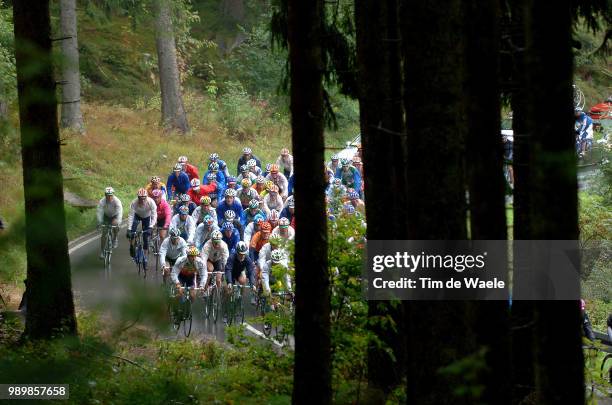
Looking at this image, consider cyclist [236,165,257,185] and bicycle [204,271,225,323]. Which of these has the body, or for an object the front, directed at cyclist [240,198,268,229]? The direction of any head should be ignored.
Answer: cyclist [236,165,257,185]

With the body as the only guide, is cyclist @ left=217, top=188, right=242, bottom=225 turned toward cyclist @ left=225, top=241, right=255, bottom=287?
yes

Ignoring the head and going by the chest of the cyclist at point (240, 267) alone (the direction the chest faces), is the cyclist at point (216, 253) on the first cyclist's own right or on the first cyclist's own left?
on the first cyclist's own right

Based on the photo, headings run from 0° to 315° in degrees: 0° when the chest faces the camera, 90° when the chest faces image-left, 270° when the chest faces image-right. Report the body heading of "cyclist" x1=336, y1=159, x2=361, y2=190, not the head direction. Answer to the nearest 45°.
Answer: approximately 45°

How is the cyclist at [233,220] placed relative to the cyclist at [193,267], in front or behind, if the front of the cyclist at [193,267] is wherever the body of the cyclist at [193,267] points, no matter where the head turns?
behind

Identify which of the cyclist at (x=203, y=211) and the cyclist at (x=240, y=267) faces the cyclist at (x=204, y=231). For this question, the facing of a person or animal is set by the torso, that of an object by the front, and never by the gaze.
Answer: the cyclist at (x=203, y=211)

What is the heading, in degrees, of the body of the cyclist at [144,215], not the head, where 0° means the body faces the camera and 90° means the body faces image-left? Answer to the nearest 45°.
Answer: approximately 0°

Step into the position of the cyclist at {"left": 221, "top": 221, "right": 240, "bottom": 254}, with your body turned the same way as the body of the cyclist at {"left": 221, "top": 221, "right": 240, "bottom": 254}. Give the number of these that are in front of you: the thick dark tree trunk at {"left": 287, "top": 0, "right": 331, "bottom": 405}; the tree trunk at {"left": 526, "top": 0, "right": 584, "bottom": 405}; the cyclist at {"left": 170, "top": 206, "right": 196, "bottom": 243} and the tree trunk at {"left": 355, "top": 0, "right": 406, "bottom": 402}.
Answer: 3

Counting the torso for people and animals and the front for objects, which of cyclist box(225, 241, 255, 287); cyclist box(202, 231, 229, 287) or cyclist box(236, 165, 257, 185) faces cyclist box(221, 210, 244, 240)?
cyclist box(236, 165, 257, 185)

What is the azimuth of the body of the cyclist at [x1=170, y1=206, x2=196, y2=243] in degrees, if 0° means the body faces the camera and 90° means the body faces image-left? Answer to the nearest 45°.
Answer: approximately 0°

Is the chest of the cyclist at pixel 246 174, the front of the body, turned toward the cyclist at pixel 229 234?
yes
